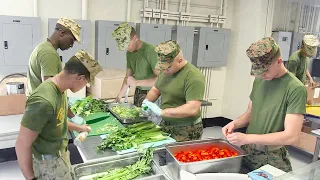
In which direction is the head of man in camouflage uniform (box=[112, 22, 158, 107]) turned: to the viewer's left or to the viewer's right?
to the viewer's left

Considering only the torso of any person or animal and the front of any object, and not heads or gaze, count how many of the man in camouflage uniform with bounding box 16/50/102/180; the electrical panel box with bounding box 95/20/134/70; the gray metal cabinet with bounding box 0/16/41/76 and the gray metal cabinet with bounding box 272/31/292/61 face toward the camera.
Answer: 3

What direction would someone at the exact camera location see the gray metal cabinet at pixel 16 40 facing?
facing the viewer

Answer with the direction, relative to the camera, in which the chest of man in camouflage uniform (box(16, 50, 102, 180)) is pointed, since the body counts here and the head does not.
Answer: to the viewer's right

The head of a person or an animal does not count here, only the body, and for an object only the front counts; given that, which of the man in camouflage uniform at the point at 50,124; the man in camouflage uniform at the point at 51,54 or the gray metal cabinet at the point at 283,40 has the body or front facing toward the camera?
the gray metal cabinet

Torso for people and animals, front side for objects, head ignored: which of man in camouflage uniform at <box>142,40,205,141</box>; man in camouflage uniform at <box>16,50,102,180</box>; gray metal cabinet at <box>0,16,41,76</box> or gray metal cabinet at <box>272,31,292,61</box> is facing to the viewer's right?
man in camouflage uniform at <box>16,50,102,180</box>

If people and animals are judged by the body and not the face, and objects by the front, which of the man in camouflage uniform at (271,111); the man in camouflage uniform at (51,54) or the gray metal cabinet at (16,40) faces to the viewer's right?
the man in camouflage uniform at (51,54)

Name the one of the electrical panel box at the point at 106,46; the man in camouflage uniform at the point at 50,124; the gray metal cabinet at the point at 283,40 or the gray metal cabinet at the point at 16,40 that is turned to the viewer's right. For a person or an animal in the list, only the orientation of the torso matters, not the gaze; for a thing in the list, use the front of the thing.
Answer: the man in camouflage uniform
